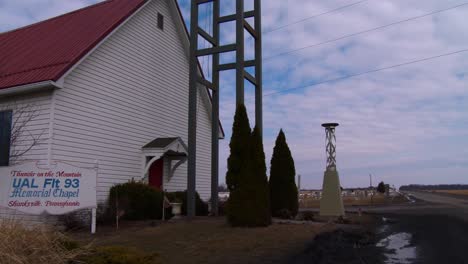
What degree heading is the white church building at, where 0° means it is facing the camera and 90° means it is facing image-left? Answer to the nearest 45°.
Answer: approximately 315°

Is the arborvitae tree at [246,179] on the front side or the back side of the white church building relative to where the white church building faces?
on the front side

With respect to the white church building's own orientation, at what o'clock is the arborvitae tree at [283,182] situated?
The arborvitae tree is roughly at 11 o'clock from the white church building.

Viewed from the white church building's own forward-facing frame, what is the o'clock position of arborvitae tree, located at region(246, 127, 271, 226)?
The arborvitae tree is roughly at 12 o'clock from the white church building.

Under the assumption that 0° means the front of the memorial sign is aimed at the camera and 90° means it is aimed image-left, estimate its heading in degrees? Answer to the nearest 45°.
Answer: approximately 0°

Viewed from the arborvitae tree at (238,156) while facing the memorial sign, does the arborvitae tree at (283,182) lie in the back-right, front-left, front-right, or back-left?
back-right

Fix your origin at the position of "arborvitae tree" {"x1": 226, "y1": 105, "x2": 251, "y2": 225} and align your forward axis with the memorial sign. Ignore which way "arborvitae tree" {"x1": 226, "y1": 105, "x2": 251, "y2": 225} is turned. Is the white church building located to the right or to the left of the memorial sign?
right

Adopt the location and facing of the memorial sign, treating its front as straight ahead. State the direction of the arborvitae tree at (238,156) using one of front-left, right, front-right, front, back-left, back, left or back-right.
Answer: left

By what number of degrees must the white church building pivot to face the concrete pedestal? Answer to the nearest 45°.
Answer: approximately 45° to its left

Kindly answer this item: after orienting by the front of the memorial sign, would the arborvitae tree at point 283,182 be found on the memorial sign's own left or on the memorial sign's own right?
on the memorial sign's own left

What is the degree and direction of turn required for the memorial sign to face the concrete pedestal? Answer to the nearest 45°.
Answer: approximately 90° to its left
